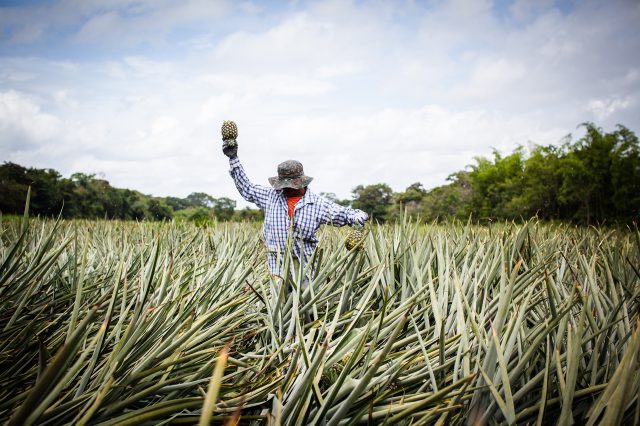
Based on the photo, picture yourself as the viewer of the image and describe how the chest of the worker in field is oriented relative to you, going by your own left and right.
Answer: facing the viewer

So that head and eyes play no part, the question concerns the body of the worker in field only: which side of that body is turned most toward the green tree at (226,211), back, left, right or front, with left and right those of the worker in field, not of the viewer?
back
